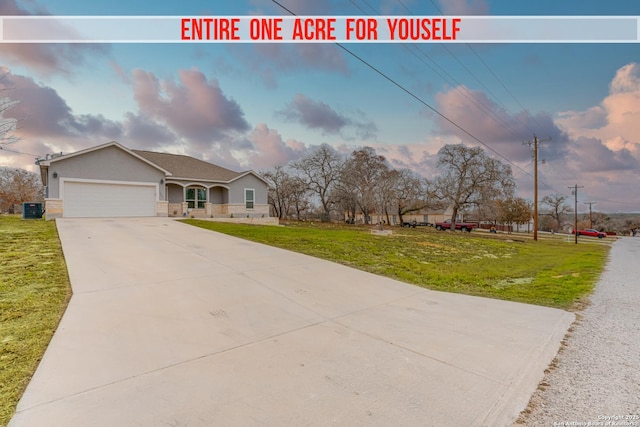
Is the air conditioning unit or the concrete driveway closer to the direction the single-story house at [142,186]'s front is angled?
the concrete driveway

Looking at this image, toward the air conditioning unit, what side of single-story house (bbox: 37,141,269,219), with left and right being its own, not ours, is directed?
right

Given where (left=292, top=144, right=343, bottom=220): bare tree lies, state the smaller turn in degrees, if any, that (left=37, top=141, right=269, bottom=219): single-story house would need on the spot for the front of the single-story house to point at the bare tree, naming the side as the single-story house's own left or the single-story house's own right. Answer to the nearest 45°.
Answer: approximately 135° to the single-story house's own left

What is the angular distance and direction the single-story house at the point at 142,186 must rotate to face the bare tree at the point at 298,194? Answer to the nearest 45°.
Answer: approximately 135° to its left

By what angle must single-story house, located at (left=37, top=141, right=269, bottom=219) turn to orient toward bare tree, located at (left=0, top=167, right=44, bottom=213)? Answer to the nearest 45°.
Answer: approximately 135° to its right

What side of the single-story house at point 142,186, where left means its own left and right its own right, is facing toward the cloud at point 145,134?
back

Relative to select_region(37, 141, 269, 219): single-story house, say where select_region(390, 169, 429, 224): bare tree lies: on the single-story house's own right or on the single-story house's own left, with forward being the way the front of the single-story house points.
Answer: on the single-story house's own left

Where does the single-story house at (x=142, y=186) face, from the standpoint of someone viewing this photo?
facing the viewer
